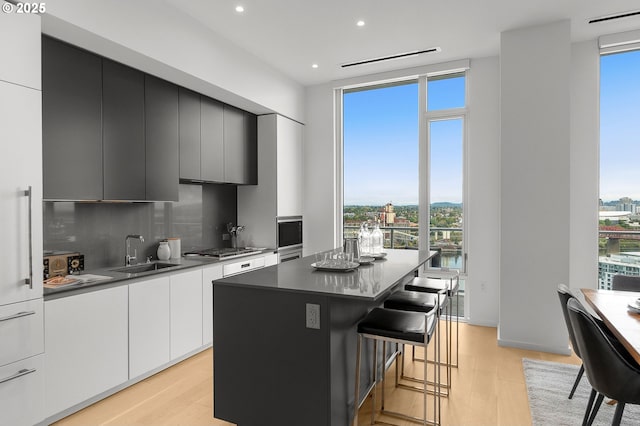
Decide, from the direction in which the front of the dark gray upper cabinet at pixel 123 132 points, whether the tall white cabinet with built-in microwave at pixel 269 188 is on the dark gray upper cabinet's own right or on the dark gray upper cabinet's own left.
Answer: on the dark gray upper cabinet's own left

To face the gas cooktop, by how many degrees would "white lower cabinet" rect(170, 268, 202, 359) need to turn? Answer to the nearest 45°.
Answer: approximately 90° to its left

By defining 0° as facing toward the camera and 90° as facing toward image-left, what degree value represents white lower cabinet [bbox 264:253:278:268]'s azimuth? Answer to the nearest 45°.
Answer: approximately 315°

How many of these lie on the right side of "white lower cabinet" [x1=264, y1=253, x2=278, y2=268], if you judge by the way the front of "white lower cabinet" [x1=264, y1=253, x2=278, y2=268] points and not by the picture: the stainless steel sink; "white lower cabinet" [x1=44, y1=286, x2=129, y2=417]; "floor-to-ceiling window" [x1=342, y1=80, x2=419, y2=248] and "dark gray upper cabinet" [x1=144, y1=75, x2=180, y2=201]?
3

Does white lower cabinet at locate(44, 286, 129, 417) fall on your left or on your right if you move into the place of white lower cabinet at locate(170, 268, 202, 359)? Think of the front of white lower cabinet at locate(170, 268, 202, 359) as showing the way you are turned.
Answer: on your right

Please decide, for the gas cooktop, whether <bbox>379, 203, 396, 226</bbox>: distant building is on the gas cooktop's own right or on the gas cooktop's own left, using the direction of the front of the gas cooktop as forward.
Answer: on the gas cooktop's own left

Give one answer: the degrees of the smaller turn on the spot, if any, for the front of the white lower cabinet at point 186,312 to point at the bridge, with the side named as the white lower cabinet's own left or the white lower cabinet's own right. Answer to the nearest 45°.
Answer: approximately 45° to the white lower cabinet's own left
